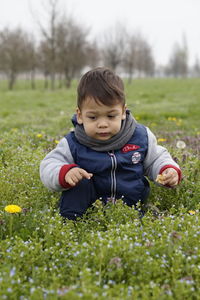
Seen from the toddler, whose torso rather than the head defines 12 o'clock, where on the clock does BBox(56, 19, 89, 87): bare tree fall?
The bare tree is roughly at 6 o'clock from the toddler.

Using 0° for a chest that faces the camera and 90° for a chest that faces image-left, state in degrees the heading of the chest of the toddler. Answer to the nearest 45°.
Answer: approximately 0°

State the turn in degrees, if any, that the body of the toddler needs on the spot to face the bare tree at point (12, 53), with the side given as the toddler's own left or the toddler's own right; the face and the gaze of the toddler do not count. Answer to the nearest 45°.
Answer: approximately 180°
